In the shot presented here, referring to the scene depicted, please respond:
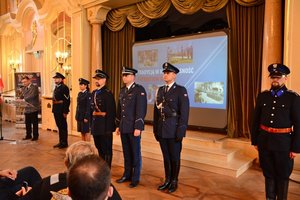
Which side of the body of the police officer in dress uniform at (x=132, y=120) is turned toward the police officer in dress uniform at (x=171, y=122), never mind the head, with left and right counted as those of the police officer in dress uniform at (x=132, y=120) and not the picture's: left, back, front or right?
left

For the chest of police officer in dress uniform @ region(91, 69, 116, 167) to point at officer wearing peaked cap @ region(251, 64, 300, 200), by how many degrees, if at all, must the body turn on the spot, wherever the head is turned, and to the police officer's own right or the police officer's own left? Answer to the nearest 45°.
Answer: approximately 90° to the police officer's own left

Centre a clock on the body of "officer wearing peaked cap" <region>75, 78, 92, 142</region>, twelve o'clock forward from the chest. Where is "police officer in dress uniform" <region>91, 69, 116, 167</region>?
The police officer in dress uniform is roughly at 10 o'clock from the officer wearing peaked cap.

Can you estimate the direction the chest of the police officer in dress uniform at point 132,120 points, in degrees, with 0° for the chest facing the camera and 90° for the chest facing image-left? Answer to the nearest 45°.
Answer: approximately 45°

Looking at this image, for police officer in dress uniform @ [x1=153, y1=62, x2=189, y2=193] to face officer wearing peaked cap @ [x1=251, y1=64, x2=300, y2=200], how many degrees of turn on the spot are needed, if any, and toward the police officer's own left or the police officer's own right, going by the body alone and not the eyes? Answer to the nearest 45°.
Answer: approximately 90° to the police officer's own left

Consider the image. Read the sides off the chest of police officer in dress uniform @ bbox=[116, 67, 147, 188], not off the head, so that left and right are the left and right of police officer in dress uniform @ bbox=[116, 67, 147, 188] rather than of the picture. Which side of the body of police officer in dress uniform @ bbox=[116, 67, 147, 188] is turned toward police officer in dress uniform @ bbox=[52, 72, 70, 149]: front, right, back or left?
right

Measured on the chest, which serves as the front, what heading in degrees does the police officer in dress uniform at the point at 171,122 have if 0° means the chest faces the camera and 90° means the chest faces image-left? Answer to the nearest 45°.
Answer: approximately 45°

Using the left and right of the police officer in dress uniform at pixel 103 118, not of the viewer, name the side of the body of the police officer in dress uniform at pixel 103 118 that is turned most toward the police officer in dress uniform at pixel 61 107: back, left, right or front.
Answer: right

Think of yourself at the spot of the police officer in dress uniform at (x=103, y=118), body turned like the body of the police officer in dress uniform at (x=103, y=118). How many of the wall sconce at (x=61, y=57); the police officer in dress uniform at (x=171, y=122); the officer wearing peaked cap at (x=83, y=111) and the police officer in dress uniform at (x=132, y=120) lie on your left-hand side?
2

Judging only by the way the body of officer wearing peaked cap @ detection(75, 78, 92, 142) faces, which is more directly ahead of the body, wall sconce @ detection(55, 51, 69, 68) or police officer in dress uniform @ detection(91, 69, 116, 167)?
the police officer in dress uniform

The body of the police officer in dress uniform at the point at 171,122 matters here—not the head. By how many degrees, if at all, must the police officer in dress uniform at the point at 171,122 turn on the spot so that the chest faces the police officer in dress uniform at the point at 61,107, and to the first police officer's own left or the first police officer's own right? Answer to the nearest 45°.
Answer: approximately 90° to the first police officer's own right
